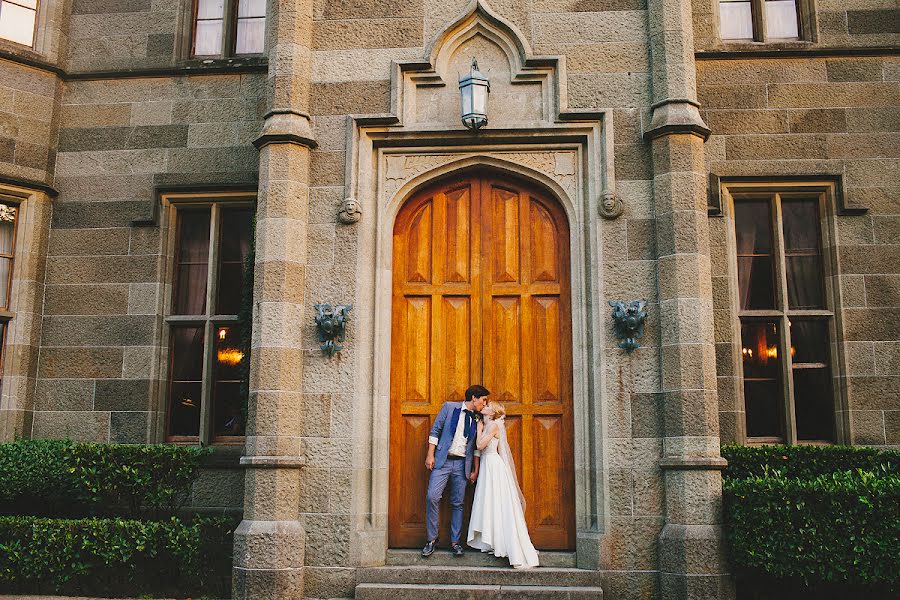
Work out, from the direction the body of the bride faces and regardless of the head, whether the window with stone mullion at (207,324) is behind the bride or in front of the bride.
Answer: in front

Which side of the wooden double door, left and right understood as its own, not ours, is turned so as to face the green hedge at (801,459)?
left

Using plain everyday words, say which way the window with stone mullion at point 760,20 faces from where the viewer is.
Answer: facing the viewer

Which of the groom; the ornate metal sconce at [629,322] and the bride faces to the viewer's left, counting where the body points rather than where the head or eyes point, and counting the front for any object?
the bride

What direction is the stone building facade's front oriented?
toward the camera

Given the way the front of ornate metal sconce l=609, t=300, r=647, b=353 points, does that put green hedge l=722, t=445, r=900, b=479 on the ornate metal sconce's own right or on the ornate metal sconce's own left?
on the ornate metal sconce's own left

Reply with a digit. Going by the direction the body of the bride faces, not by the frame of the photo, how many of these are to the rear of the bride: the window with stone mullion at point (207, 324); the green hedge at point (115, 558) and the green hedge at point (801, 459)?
1

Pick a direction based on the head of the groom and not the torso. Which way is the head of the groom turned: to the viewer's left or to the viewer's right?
to the viewer's right

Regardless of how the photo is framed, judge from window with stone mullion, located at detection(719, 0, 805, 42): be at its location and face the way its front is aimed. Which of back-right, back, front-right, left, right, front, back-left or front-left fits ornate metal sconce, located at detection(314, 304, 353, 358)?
front-right

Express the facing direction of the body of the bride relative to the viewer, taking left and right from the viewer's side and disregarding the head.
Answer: facing to the left of the viewer

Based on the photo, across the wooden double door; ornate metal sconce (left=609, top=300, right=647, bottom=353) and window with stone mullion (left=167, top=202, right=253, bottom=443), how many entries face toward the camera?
3

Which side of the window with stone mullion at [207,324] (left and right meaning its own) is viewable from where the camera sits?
front

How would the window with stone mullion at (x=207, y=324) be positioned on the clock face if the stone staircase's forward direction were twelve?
The window with stone mullion is roughly at 4 o'clock from the stone staircase.

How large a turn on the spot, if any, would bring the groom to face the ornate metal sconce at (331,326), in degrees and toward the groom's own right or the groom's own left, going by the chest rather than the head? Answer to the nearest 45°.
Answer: approximately 135° to the groom's own right
